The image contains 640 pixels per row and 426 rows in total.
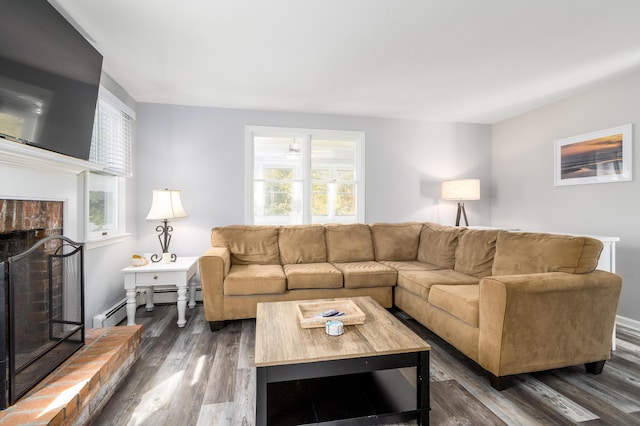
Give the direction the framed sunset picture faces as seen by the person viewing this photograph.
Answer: facing the viewer and to the left of the viewer

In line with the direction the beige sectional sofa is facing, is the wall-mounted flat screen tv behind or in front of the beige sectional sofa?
in front

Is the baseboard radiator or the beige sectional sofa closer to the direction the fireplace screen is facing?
the beige sectional sofa

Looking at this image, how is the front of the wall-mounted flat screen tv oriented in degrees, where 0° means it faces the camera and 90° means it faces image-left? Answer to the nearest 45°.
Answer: approximately 315°

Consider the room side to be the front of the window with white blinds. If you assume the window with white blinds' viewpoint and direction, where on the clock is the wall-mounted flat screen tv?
The wall-mounted flat screen tv is roughly at 2 o'clock from the window with white blinds.

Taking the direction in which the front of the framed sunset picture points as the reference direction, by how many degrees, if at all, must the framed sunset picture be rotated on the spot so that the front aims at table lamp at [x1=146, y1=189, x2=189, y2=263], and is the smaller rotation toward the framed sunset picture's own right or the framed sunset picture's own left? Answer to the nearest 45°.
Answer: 0° — it already faces it

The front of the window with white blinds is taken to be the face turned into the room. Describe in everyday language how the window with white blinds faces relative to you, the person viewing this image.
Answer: facing the viewer and to the right of the viewer

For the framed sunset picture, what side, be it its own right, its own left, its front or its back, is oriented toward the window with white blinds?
front

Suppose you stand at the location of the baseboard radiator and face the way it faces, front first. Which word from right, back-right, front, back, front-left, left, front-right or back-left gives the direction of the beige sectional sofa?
front

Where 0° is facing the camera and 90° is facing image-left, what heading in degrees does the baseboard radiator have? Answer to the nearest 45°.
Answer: approximately 315°

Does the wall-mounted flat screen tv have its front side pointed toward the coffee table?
yes

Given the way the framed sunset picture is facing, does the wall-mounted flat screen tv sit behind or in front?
in front

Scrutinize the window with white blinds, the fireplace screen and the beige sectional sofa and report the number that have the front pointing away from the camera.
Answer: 0
